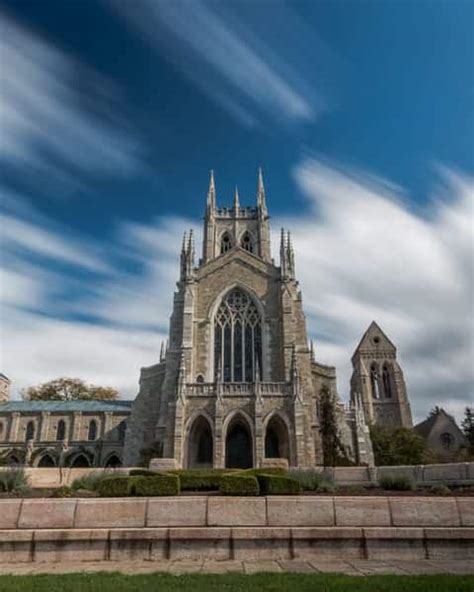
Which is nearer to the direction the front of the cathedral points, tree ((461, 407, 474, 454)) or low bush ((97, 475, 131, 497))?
the low bush

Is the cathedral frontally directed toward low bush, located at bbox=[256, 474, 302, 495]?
yes

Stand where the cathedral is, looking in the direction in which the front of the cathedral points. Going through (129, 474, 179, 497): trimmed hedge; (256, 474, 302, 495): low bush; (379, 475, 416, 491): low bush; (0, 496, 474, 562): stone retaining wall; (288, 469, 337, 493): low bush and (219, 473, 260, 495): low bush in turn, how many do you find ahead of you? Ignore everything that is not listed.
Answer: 6

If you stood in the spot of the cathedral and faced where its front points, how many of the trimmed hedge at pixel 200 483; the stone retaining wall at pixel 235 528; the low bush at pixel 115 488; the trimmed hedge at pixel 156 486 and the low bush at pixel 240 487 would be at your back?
0

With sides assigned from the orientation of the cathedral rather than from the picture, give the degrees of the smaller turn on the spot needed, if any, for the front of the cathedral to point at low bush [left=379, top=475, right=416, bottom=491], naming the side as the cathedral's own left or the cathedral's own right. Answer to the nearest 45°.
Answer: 0° — it already faces it

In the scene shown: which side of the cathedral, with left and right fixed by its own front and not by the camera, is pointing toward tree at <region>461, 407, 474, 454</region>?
left

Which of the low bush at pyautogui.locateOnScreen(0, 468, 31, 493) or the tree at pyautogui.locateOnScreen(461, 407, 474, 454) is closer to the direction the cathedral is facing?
the low bush

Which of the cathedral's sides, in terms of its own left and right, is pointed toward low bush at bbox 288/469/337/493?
front

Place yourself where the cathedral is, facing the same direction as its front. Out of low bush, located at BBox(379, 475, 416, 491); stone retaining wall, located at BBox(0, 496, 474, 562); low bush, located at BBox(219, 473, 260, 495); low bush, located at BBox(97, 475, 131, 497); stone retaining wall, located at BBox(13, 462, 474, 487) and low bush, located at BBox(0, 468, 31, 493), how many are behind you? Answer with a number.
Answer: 0

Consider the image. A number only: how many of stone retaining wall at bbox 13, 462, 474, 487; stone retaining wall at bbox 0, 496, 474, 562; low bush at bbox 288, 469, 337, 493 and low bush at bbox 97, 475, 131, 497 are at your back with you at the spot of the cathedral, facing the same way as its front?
0

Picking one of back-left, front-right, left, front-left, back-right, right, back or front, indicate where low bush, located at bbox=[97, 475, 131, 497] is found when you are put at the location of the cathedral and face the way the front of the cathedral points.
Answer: front

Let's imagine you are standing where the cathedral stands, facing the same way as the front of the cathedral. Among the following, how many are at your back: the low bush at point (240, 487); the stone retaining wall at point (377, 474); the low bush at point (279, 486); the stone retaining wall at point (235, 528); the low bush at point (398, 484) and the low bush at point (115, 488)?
0

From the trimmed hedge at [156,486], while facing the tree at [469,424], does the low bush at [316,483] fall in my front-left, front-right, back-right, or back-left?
front-right

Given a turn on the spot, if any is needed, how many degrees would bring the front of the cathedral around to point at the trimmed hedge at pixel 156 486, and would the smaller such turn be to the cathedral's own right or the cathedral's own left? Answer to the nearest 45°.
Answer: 0° — it already faces it

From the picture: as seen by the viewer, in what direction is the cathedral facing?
toward the camera

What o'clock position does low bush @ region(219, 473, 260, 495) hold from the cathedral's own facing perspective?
The low bush is roughly at 12 o'clock from the cathedral.
